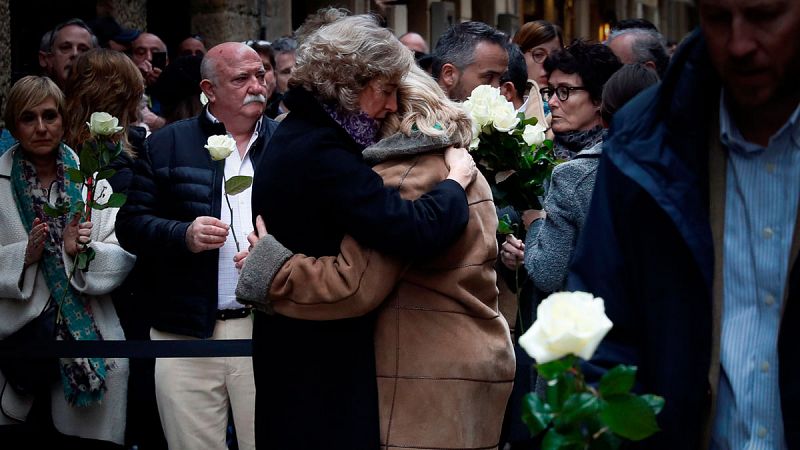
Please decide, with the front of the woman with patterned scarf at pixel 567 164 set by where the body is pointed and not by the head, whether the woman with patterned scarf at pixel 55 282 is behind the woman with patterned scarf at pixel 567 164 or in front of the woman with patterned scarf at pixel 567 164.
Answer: in front

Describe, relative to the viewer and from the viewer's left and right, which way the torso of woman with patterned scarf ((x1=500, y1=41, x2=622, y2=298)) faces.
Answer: facing to the left of the viewer

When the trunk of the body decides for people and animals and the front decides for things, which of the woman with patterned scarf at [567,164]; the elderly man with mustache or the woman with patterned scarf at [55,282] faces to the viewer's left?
the woman with patterned scarf at [567,164]

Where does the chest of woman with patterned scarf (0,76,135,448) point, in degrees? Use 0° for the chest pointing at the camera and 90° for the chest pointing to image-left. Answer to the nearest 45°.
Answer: approximately 0°

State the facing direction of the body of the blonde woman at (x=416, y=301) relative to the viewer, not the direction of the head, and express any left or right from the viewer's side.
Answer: facing away from the viewer and to the left of the viewer

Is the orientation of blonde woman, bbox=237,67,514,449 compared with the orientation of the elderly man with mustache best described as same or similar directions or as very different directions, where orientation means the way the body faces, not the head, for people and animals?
very different directions

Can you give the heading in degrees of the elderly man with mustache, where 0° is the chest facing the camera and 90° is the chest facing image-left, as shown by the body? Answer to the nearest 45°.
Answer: approximately 315°

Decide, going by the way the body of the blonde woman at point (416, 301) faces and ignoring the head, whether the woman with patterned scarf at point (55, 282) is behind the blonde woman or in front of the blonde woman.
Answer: in front

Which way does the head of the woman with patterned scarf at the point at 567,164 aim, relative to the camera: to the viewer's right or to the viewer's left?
to the viewer's left

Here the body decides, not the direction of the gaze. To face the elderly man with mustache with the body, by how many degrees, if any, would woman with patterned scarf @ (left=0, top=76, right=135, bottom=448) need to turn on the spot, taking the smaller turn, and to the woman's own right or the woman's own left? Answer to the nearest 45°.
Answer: approximately 45° to the woman's own left

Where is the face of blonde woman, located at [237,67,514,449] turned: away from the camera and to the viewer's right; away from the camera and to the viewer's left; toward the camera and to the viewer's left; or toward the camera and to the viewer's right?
away from the camera and to the viewer's left
